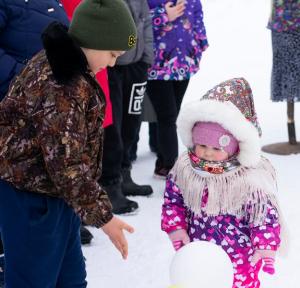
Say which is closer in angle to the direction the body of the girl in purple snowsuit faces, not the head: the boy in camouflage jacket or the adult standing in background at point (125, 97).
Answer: the boy in camouflage jacket

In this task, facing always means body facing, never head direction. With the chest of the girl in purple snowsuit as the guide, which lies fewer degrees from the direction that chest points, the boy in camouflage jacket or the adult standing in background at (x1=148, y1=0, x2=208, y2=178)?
the boy in camouflage jacket

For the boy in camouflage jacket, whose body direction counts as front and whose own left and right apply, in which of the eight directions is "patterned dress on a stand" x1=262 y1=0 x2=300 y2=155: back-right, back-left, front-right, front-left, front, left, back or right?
front-left

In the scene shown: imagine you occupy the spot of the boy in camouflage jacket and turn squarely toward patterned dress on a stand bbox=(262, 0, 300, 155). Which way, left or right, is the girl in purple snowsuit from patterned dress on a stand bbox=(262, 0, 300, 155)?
right

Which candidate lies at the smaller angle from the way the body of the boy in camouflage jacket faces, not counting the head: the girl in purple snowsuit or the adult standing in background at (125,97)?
the girl in purple snowsuit

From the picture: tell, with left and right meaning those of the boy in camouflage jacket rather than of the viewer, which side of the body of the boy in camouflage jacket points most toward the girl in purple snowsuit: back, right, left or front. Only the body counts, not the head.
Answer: front

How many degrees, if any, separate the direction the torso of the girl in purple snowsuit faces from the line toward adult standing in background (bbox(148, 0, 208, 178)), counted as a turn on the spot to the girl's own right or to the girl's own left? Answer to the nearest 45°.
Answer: approximately 135° to the girl's own right

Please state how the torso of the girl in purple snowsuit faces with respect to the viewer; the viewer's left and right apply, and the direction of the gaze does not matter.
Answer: facing the viewer and to the left of the viewer

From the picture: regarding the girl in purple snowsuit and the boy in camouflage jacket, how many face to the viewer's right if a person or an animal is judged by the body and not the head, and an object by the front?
1

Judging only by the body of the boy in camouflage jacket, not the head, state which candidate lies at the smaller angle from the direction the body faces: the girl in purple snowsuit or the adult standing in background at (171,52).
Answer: the girl in purple snowsuit

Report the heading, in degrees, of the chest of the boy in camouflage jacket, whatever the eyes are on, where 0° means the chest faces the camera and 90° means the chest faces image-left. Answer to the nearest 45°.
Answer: approximately 270°

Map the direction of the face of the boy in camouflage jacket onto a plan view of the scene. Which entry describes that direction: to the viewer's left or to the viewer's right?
to the viewer's right
